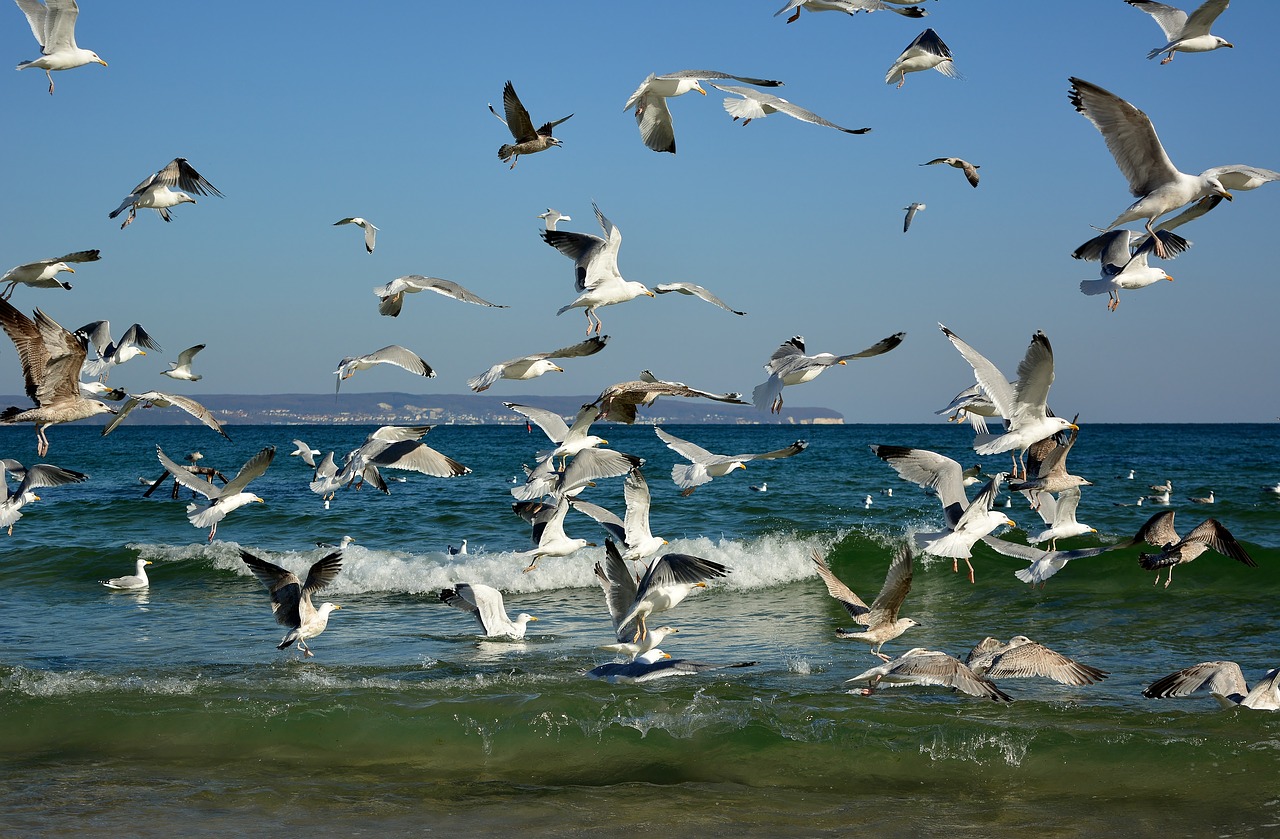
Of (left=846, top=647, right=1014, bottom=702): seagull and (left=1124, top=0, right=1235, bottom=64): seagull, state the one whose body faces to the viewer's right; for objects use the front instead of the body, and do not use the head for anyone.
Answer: (left=1124, top=0, right=1235, bottom=64): seagull

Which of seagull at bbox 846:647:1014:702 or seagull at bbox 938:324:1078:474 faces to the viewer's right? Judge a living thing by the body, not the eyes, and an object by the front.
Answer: seagull at bbox 938:324:1078:474

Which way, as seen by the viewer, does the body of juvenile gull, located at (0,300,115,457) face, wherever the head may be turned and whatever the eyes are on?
to the viewer's right

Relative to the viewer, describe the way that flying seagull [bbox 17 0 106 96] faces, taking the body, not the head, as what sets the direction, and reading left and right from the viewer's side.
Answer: facing to the right of the viewer

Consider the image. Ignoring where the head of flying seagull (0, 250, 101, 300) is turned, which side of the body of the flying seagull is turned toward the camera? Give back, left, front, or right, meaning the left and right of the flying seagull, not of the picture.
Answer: right

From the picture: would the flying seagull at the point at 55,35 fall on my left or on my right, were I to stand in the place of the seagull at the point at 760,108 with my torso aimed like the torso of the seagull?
on my left

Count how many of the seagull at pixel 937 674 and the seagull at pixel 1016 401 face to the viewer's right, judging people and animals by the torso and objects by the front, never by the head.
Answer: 1

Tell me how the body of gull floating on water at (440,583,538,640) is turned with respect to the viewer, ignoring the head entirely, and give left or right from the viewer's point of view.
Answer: facing to the right of the viewer

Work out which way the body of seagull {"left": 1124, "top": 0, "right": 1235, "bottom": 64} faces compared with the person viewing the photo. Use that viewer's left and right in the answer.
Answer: facing to the right of the viewer

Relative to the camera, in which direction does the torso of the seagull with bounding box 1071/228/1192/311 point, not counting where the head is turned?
to the viewer's right
